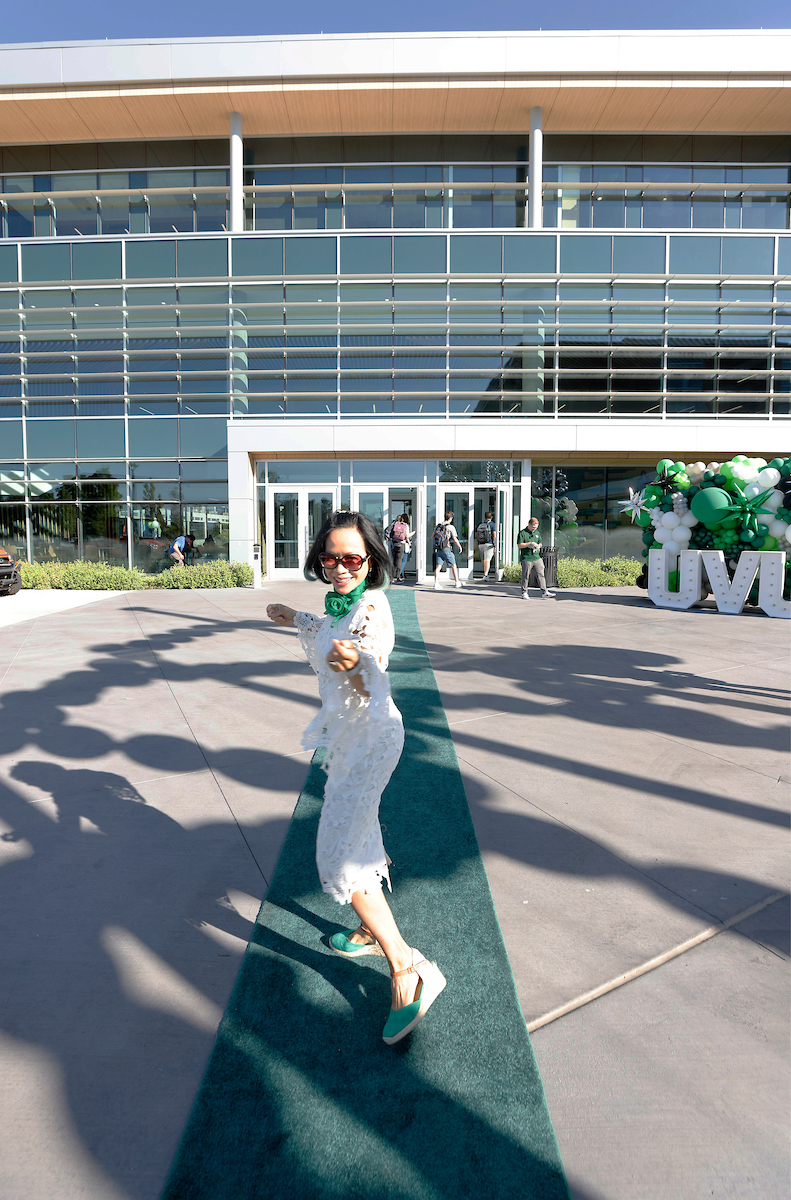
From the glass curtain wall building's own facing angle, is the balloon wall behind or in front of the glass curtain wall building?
in front

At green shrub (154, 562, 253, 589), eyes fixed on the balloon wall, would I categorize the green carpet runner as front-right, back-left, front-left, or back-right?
front-right

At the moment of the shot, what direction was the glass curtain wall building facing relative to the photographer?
facing the viewer

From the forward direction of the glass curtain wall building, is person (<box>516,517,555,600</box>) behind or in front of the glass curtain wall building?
in front

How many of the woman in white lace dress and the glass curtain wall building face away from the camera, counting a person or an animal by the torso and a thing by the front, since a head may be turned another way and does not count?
0

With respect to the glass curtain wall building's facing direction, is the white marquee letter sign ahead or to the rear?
ahead

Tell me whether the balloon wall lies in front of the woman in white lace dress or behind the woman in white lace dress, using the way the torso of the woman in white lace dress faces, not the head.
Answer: behind

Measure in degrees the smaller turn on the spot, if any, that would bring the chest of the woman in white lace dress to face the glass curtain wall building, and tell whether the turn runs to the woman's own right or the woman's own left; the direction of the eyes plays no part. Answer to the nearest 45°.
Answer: approximately 135° to the woman's own right

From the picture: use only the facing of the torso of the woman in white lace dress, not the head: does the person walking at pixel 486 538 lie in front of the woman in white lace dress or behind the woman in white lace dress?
behind

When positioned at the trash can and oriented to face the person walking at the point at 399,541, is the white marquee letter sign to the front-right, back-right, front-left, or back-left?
back-left
